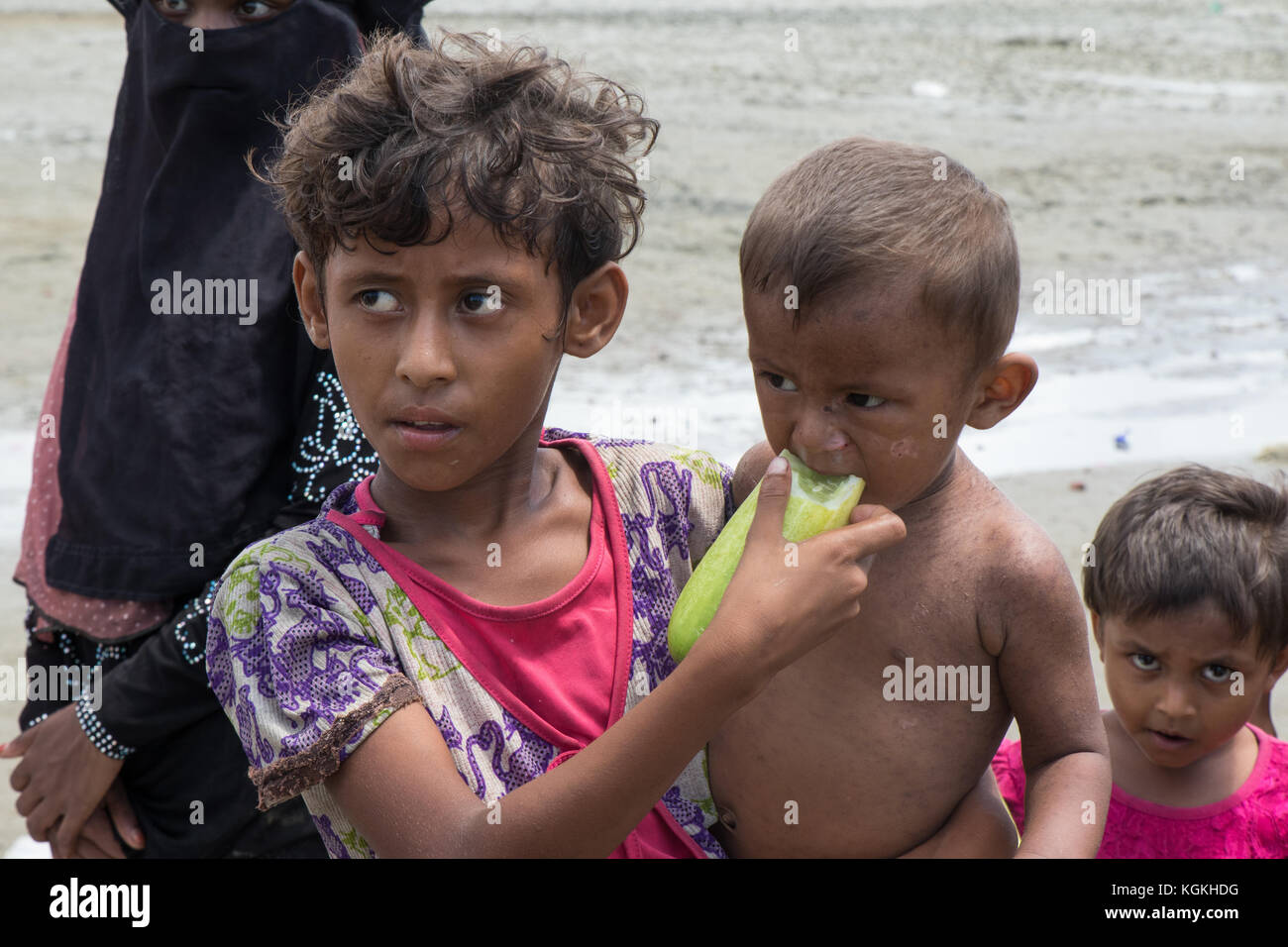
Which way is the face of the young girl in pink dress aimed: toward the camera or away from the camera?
toward the camera

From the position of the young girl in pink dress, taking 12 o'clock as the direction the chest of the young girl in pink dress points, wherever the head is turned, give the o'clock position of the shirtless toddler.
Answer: The shirtless toddler is roughly at 1 o'clock from the young girl in pink dress.

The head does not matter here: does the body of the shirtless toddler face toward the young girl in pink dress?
no

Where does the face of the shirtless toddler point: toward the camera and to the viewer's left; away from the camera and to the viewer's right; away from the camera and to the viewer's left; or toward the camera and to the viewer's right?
toward the camera and to the viewer's left

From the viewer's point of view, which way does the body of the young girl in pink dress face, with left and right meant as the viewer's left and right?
facing the viewer

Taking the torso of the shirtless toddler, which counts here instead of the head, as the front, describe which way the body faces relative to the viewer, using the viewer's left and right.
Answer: facing the viewer and to the left of the viewer
